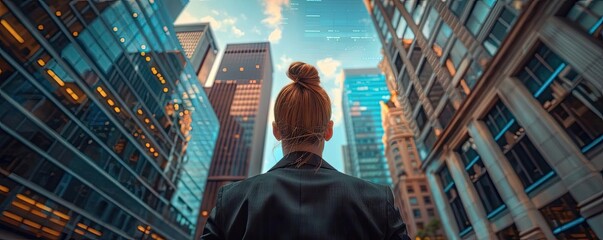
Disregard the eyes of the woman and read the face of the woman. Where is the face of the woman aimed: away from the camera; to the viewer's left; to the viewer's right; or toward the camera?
away from the camera

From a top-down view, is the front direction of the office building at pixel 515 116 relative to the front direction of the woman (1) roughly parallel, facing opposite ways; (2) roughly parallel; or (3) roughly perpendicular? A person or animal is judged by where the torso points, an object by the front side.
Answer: roughly perpendicular

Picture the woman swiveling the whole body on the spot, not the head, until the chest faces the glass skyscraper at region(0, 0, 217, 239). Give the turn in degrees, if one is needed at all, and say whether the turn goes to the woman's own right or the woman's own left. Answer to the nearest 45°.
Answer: approximately 45° to the woman's own left

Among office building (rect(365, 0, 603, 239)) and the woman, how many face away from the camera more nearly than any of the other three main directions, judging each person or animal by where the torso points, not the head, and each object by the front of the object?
1

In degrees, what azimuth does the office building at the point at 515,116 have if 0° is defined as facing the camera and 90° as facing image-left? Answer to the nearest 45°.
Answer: approximately 45°

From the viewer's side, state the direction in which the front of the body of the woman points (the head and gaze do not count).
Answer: away from the camera

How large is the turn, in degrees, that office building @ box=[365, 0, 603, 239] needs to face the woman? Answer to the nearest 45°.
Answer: approximately 45° to its left

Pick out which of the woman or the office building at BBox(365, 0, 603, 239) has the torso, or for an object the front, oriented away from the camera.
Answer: the woman
